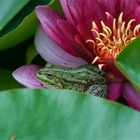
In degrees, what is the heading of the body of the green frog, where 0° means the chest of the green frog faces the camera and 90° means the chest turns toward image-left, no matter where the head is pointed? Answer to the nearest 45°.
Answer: approximately 90°

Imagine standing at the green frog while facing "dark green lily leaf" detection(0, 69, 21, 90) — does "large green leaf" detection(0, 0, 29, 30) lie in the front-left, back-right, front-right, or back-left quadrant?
front-right
